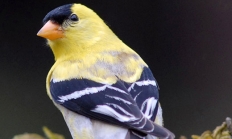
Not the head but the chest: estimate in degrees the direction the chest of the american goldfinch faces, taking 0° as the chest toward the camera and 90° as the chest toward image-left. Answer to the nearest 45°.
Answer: approximately 135°
